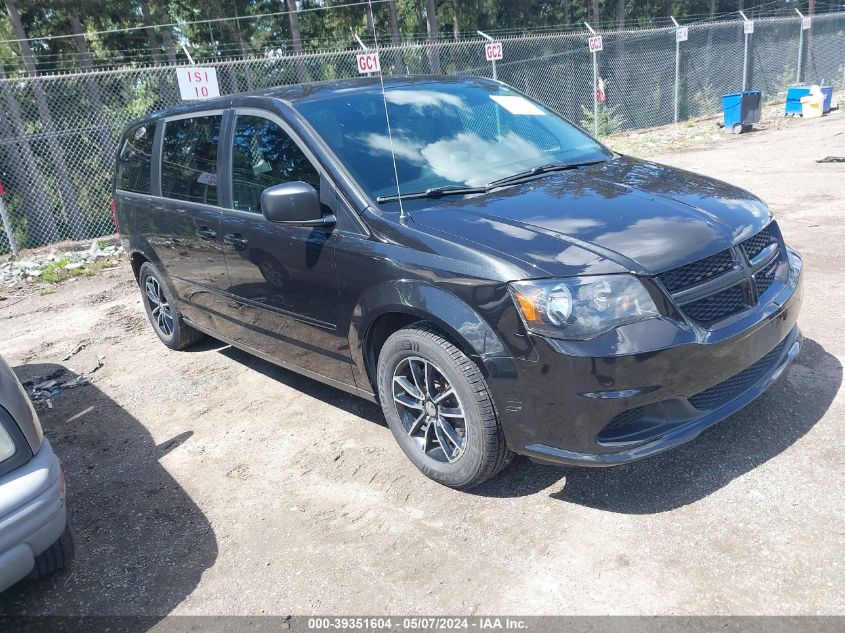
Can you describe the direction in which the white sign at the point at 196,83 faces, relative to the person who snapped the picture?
facing the viewer

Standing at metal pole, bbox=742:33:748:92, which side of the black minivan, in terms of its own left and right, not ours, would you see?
left

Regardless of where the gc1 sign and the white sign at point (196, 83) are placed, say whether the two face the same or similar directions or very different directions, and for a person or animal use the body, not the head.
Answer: same or similar directions

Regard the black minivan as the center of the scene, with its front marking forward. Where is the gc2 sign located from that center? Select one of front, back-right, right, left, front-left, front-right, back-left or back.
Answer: back-left

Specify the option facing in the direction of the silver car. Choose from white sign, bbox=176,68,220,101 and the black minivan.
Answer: the white sign

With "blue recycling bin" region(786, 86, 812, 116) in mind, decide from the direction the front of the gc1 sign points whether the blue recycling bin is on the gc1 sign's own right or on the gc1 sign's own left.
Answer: on the gc1 sign's own left

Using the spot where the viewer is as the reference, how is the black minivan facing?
facing the viewer and to the right of the viewer

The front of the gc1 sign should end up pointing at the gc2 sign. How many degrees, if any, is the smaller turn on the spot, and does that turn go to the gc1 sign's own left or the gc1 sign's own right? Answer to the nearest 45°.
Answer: approximately 135° to the gc1 sign's own left

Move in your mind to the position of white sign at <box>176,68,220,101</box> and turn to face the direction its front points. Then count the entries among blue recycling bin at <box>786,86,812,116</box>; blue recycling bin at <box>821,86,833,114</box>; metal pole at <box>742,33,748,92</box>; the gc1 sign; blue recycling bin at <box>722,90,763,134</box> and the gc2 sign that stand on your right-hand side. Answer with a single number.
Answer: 0

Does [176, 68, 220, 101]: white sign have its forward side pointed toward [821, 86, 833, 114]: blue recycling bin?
no

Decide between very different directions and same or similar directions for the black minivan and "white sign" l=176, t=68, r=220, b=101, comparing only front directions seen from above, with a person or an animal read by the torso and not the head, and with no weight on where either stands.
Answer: same or similar directions

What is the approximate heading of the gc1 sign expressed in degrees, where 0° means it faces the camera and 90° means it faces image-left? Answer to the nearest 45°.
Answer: approximately 0°

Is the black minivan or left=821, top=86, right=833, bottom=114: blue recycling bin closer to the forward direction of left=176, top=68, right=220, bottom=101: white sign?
the black minivan

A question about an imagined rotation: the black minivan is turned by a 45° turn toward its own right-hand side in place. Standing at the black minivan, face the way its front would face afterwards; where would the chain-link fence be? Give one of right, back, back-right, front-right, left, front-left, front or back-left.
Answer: back

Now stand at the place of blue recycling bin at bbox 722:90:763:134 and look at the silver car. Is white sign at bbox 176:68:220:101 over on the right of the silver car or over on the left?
right

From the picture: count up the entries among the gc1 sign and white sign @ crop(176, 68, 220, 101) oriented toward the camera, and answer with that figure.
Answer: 2
